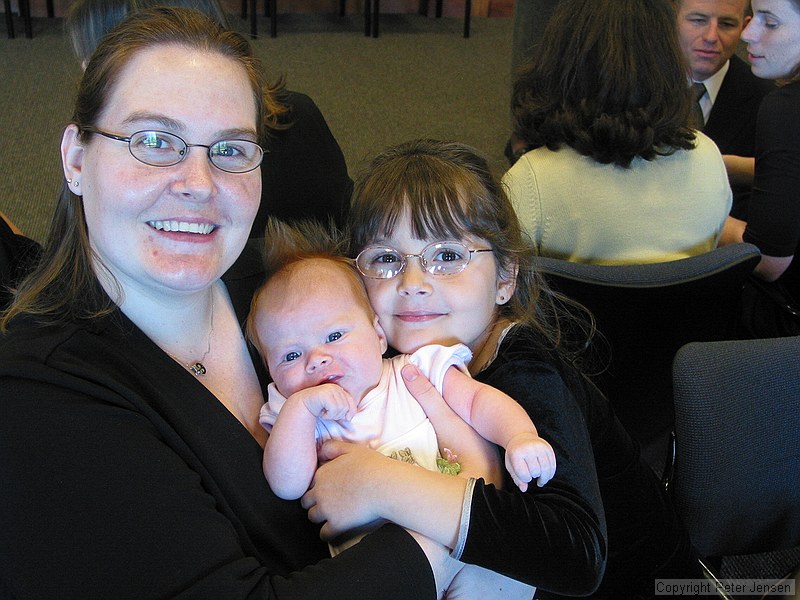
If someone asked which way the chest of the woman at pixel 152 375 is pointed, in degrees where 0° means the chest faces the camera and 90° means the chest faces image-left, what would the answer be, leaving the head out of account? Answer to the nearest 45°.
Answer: approximately 315°

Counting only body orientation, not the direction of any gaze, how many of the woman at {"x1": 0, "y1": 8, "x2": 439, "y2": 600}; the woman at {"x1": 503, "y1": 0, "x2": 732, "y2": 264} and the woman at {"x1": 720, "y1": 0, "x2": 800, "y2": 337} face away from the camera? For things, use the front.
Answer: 1

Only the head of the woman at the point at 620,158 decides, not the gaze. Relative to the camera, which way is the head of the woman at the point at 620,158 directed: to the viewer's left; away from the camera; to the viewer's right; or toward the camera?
away from the camera

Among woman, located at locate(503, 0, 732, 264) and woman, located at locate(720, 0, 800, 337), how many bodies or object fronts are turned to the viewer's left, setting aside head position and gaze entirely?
1

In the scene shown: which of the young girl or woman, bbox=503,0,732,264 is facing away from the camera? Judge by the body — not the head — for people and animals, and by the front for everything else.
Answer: the woman

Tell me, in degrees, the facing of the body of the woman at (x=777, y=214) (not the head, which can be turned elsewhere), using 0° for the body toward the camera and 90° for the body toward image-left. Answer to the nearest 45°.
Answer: approximately 90°

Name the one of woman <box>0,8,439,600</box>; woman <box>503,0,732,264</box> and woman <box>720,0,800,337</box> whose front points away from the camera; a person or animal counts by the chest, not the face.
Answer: woman <box>503,0,732,264</box>

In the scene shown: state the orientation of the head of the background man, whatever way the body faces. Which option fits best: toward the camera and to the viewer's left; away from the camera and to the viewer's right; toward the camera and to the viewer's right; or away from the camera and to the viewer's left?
toward the camera and to the viewer's left

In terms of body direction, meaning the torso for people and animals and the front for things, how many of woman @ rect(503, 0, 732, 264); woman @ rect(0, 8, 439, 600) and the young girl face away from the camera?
1

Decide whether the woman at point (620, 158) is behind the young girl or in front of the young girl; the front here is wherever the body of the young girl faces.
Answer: behind

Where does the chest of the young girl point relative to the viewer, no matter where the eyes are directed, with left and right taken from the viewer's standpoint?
facing the viewer and to the left of the viewer

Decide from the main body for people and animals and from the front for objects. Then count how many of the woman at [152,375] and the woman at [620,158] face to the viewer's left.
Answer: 0

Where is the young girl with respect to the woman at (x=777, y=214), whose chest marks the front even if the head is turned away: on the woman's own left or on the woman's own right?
on the woman's own left

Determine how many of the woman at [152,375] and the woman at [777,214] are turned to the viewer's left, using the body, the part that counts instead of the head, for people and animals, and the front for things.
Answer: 1

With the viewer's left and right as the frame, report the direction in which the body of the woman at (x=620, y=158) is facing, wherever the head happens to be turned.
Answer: facing away from the viewer

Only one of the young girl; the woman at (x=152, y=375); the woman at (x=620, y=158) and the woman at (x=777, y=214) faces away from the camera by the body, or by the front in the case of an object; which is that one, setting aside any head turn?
the woman at (x=620, y=158)
